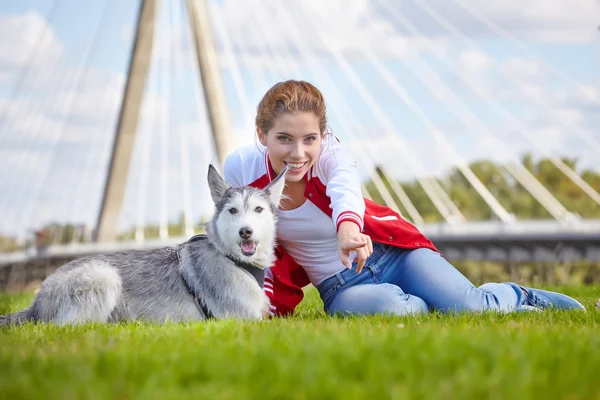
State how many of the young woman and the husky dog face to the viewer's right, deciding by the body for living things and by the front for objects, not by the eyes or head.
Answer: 1

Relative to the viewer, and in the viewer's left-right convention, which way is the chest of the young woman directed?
facing the viewer

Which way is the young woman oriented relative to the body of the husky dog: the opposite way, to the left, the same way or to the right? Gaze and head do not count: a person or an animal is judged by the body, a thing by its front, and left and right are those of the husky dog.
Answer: to the right

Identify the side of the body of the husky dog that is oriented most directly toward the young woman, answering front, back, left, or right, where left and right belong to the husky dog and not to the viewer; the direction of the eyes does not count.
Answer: front

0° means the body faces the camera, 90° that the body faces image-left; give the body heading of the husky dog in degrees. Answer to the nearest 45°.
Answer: approximately 270°

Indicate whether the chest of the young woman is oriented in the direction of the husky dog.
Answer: no
